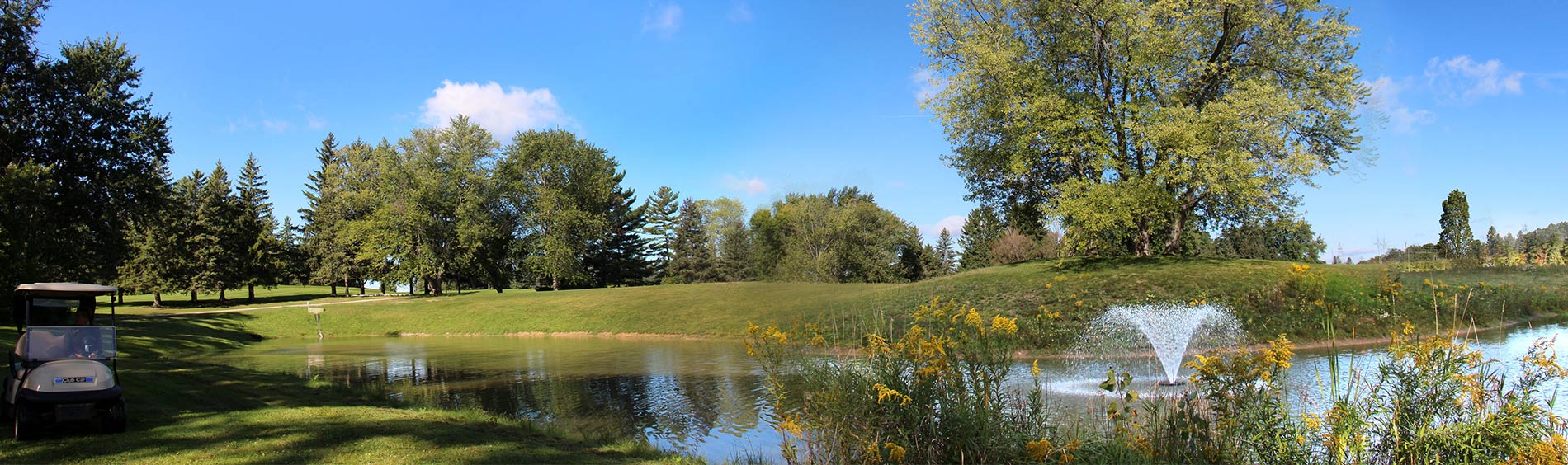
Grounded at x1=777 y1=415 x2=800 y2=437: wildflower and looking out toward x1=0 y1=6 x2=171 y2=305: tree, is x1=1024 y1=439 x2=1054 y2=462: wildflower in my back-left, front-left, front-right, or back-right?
back-right

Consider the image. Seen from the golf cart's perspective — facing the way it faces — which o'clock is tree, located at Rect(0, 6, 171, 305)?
The tree is roughly at 6 o'clock from the golf cart.

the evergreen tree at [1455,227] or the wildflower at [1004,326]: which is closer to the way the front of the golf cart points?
the wildflower

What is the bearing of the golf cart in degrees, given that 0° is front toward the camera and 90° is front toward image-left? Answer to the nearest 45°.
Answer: approximately 0°

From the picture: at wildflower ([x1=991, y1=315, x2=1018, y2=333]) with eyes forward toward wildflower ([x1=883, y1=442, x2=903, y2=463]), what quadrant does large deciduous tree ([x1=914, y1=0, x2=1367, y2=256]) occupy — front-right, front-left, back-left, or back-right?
back-right

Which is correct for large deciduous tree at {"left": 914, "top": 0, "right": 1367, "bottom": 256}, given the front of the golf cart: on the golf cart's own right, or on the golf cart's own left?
on the golf cart's own left

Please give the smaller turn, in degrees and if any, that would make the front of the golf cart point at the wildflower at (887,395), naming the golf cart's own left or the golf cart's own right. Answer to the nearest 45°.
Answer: approximately 45° to the golf cart's own left

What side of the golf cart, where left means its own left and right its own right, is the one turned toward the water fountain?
left

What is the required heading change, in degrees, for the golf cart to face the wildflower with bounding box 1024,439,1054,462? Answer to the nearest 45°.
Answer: approximately 45° to its left

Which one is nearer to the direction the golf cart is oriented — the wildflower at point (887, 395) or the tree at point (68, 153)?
the wildflower

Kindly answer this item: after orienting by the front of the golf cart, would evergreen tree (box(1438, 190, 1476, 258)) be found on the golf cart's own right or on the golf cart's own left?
on the golf cart's own left

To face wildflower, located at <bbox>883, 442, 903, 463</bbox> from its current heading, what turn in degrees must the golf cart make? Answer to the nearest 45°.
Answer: approximately 45° to its left
